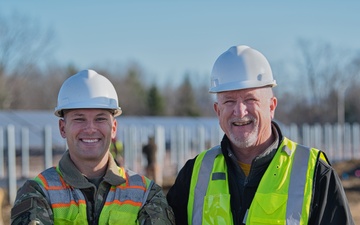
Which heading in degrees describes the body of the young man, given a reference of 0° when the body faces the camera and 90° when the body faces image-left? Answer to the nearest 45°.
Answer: approximately 0°

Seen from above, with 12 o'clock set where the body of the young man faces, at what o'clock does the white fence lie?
The white fence is roughly at 6 o'clock from the young man.
